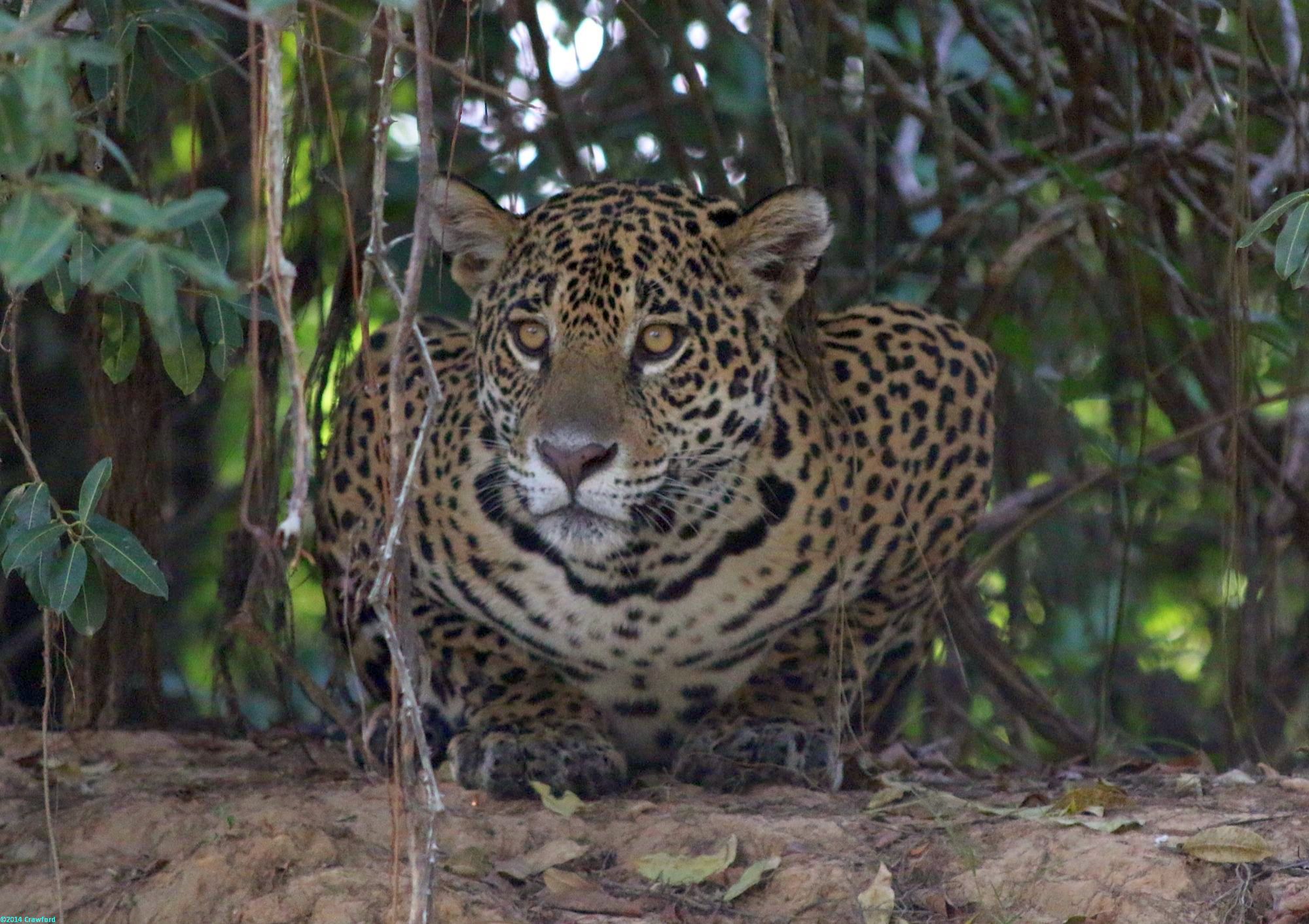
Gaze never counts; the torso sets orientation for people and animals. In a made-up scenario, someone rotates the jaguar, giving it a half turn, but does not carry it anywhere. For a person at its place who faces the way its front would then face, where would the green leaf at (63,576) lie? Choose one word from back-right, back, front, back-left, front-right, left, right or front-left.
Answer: back-left

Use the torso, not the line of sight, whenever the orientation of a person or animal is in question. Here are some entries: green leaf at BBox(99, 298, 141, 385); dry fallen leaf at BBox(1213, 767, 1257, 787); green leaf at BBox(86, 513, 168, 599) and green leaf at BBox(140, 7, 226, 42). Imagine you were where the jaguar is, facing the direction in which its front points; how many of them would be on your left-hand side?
1

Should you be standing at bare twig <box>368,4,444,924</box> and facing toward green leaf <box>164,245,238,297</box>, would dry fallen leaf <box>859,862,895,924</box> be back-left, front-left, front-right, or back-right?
back-left

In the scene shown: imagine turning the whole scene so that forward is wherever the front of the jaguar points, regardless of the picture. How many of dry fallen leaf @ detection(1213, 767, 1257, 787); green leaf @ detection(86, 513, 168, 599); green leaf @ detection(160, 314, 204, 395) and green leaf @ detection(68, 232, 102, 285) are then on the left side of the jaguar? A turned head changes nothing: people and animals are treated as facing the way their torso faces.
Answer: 1

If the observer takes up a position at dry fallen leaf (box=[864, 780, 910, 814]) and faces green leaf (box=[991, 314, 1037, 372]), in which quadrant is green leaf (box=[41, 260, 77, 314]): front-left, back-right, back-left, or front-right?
back-left

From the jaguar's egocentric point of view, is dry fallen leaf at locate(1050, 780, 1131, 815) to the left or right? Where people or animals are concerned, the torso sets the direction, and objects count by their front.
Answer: on its left

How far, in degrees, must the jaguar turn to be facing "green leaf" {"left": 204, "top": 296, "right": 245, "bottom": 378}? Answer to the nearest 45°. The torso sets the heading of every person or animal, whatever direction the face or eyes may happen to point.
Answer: approximately 45° to its right

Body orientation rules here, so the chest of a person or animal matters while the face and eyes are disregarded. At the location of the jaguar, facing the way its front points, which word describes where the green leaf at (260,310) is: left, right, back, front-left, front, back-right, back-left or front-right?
front-right

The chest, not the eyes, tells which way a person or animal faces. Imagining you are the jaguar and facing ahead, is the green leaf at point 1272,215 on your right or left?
on your left

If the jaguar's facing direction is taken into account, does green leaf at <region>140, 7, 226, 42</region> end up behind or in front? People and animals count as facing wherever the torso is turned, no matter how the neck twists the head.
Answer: in front

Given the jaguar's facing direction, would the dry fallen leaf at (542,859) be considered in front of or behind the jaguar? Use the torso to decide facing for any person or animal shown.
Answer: in front

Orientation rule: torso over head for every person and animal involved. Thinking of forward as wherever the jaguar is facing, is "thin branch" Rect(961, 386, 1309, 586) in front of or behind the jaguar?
behind

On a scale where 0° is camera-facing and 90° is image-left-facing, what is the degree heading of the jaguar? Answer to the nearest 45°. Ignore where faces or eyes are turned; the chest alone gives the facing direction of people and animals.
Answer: approximately 0°

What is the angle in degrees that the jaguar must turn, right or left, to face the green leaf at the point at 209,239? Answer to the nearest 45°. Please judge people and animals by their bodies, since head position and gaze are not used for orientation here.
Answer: approximately 45° to its right

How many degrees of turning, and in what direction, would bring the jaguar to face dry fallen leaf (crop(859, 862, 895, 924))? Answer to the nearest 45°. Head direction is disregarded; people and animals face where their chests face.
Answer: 0° — it already faces it

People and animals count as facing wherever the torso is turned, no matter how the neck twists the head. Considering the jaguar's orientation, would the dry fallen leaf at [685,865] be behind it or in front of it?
in front
